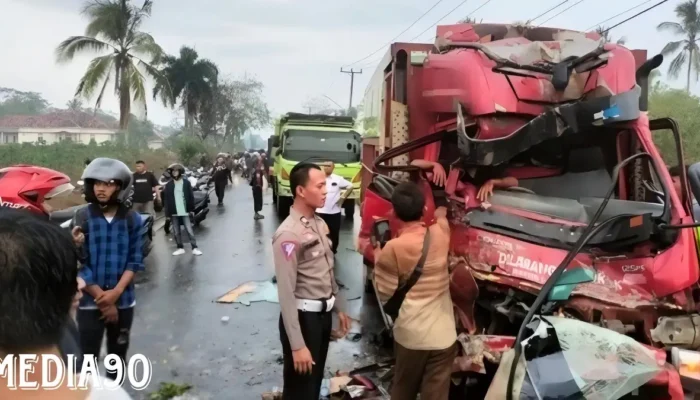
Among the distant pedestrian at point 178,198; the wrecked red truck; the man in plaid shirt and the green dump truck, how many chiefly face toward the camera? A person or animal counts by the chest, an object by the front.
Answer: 4

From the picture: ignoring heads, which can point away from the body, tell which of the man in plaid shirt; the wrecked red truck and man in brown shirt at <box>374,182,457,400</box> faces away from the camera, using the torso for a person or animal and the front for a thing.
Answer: the man in brown shirt

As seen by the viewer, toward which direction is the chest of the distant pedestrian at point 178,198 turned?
toward the camera

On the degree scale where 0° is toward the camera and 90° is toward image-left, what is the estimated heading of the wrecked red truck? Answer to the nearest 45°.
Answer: approximately 0°

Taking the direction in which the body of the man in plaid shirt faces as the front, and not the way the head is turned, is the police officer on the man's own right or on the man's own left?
on the man's own left

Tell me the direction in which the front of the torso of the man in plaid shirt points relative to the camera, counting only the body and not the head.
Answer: toward the camera

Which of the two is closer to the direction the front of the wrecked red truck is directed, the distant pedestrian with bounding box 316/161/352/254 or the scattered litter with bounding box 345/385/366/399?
the scattered litter

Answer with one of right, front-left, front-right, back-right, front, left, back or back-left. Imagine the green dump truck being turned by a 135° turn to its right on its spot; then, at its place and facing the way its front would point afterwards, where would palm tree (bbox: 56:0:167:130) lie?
front

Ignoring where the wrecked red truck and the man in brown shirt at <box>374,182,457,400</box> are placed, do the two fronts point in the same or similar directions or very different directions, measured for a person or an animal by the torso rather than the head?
very different directions

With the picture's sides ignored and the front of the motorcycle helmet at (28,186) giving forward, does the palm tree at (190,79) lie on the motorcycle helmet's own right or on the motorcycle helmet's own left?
on the motorcycle helmet's own left

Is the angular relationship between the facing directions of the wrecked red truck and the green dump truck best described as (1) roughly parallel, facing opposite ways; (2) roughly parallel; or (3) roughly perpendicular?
roughly parallel

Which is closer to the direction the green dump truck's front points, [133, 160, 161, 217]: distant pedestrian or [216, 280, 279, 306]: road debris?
the road debris

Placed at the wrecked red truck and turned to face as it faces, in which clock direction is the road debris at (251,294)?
The road debris is roughly at 4 o'clock from the wrecked red truck.

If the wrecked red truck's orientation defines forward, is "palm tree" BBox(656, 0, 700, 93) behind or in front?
behind

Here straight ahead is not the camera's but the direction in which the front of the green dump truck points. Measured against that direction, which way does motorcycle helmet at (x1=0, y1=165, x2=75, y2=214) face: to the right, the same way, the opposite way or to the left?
to the left

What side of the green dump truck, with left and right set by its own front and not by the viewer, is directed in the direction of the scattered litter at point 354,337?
front

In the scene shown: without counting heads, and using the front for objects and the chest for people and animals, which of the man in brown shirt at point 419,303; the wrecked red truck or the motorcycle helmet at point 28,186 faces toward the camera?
the wrecked red truck

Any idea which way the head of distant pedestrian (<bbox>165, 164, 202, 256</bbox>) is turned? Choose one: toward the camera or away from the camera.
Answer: toward the camera

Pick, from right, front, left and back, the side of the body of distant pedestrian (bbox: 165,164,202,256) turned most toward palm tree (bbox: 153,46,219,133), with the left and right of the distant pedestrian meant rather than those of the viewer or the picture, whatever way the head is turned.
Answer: back

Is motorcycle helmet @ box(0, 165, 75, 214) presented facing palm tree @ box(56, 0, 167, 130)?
no

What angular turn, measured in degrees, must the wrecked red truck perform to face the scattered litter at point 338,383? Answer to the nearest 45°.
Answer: approximately 90° to its right

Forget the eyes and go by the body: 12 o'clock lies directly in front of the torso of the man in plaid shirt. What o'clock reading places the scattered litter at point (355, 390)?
The scattered litter is roughly at 9 o'clock from the man in plaid shirt.

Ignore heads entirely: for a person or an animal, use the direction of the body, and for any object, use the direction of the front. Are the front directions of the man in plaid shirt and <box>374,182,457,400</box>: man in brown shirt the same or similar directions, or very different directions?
very different directions

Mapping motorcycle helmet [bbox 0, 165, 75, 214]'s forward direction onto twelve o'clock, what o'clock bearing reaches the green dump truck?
The green dump truck is roughly at 10 o'clock from the motorcycle helmet.
